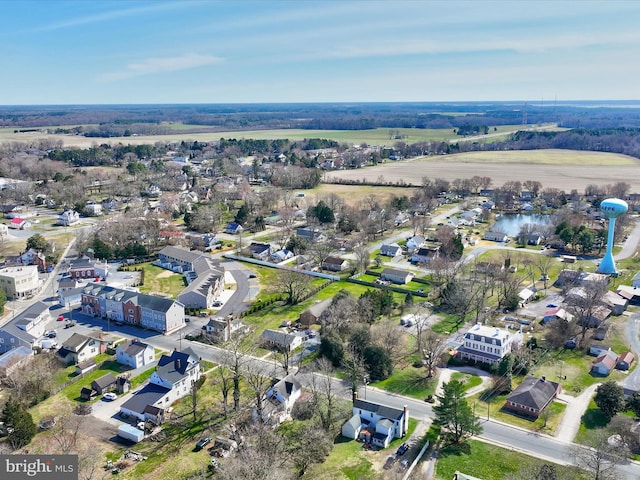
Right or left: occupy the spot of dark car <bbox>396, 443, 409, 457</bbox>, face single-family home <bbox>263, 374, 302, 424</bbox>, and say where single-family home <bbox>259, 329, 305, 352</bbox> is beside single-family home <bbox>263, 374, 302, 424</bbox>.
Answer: right

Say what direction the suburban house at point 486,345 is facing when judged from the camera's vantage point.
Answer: facing the viewer and to the left of the viewer

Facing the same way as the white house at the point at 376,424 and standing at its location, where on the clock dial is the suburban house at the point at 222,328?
The suburban house is roughly at 9 o'clock from the white house.

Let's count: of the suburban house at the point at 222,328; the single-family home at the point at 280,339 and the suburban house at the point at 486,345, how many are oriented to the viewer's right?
0

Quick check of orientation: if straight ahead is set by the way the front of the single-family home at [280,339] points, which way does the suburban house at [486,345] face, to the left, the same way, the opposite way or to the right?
the same way

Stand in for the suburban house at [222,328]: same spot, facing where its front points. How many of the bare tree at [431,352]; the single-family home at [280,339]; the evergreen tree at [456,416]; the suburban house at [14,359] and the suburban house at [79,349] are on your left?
3

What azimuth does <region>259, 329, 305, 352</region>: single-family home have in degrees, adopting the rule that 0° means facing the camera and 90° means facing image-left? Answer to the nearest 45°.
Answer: approximately 45°

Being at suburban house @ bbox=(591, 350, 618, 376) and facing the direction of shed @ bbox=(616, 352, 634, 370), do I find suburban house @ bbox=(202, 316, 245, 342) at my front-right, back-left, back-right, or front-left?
back-left

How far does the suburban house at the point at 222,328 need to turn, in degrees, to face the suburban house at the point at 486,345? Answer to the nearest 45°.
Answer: approximately 90° to its left

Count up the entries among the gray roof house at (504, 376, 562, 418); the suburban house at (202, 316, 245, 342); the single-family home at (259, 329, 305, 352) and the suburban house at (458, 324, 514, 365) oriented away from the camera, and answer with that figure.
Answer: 0

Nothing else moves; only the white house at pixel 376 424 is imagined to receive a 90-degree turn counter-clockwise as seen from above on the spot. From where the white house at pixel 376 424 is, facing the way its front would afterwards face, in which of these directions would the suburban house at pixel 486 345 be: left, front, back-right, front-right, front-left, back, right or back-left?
right

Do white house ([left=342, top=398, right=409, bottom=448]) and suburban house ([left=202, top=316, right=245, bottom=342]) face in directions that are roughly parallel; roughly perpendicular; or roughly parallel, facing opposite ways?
roughly parallel, facing opposite ways

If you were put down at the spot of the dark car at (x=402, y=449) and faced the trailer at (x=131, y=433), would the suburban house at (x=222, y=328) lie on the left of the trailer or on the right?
right

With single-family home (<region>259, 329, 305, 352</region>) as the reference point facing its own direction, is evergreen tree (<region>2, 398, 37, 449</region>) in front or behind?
in front

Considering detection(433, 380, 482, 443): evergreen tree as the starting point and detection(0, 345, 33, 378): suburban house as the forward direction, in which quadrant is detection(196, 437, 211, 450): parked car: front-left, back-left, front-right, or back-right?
front-left

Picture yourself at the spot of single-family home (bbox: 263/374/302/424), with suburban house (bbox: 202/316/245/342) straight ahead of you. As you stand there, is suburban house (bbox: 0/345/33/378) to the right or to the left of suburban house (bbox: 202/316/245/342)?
left
